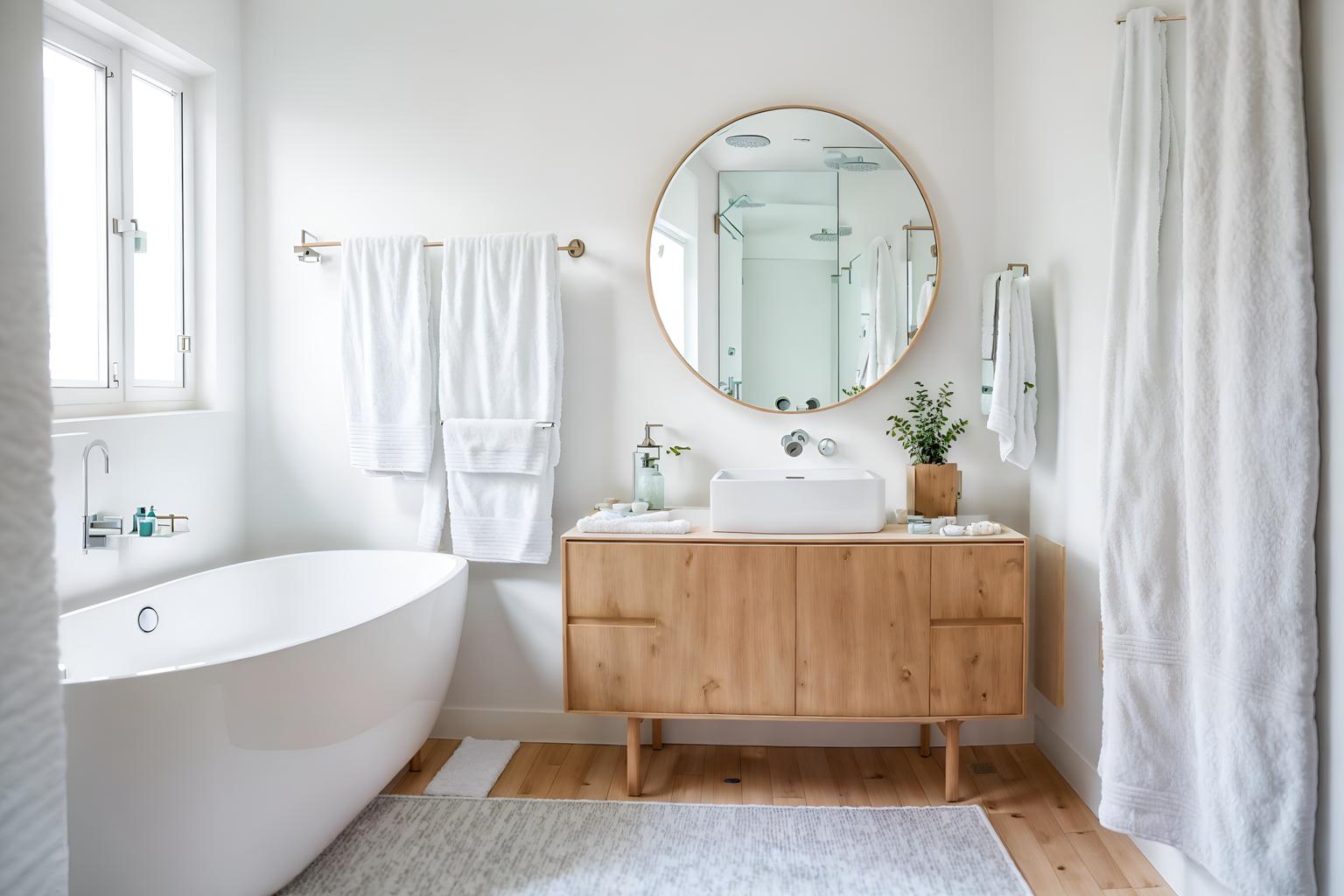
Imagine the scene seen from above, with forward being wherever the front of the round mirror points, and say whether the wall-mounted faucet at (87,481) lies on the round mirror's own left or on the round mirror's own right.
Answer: on the round mirror's own right

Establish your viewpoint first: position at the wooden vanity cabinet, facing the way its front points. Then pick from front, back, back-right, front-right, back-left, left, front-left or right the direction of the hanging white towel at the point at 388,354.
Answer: right

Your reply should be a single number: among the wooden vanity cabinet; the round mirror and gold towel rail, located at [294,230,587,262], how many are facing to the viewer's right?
0

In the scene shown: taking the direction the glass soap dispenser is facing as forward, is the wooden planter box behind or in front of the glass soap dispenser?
in front

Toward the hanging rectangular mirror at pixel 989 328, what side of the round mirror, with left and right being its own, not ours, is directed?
left

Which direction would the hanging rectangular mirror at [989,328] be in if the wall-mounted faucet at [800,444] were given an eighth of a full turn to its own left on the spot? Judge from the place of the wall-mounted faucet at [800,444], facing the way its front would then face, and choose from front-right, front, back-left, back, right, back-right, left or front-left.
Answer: front-left

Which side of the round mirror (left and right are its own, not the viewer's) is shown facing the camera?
front

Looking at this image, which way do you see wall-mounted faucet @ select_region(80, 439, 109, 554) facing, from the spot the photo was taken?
facing to the right of the viewer

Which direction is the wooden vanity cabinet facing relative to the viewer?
toward the camera

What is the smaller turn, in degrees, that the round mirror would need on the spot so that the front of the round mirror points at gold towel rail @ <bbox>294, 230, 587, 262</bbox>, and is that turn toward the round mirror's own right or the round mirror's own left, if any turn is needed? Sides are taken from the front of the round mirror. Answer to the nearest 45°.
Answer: approximately 90° to the round mirror's own right

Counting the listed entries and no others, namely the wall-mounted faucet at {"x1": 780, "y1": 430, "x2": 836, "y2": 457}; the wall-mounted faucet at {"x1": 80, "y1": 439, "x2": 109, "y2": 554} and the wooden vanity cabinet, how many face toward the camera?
2

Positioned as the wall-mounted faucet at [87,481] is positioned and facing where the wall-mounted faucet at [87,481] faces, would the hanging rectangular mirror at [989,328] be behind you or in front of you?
in front

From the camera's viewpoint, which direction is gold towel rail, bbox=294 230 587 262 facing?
toward the camera

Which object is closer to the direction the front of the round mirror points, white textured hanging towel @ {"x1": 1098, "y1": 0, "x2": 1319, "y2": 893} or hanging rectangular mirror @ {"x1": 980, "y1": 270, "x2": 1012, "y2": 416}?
the white textured hanging towel
